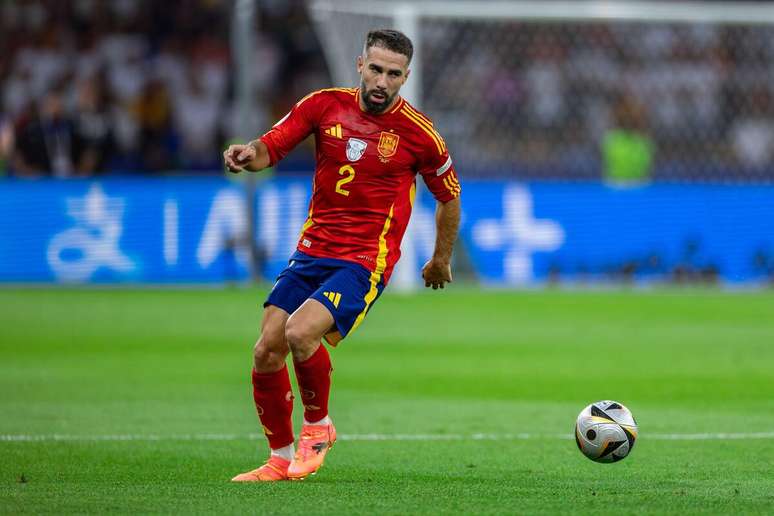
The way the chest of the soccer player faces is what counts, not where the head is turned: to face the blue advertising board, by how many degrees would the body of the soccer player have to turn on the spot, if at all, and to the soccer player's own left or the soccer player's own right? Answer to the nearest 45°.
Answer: approximately 135° to the soccer player's own right

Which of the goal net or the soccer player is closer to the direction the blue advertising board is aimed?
the soccer player

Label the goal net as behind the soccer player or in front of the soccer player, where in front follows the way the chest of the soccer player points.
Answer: behind

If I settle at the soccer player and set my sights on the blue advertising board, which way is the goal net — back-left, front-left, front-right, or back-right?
front-right

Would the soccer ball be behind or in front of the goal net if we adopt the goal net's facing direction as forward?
in front

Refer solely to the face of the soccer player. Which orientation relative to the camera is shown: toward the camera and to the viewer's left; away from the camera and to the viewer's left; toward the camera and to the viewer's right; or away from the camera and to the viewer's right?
toward the camera and to the viewer's right

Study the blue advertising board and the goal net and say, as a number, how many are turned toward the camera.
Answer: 2

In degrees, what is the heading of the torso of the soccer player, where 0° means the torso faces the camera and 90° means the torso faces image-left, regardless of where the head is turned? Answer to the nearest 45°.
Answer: approximately 45°

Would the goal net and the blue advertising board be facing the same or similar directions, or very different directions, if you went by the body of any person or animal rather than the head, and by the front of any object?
same or similar directions

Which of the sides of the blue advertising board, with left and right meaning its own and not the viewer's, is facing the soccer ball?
front

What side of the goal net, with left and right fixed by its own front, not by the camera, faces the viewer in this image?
front
